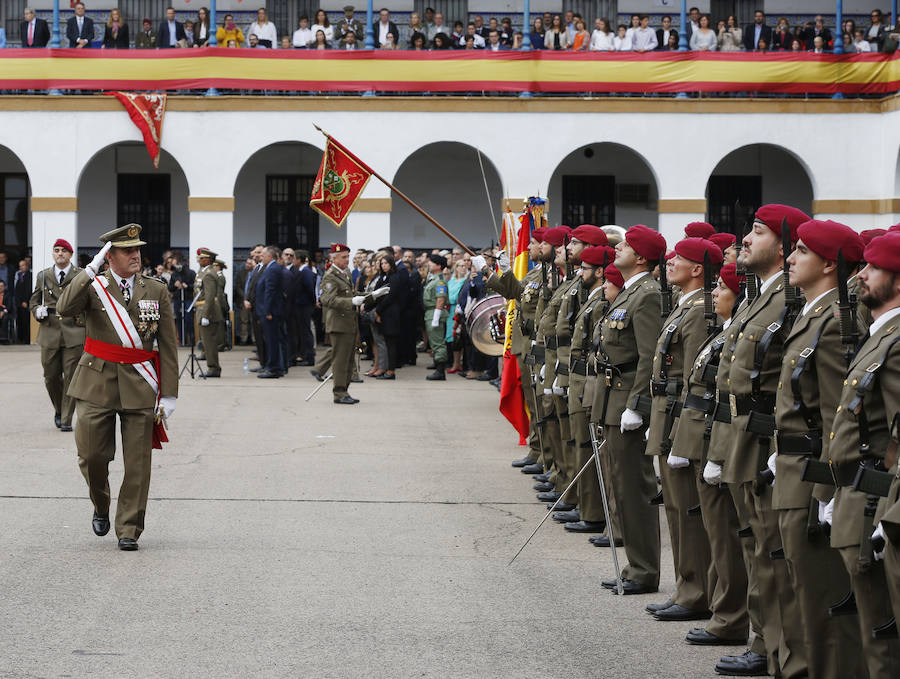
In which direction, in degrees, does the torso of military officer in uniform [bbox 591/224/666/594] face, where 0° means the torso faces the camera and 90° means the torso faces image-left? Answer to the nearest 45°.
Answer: approximately 90°

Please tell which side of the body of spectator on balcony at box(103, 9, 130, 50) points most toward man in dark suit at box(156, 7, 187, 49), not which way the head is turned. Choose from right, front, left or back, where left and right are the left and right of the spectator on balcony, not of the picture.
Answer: left

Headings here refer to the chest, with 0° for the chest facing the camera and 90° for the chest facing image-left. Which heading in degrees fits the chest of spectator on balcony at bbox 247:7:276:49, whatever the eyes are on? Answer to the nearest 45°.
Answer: approximately 0°

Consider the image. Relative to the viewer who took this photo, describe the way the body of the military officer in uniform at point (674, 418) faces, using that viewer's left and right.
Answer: facing to the left of the viewer

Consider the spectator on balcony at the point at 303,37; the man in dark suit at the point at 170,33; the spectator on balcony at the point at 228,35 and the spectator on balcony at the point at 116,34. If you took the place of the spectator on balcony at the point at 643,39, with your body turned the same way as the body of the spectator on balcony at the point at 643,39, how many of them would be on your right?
4

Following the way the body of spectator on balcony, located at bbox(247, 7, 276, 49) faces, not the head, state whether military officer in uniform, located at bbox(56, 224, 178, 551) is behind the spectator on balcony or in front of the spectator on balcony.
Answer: in front

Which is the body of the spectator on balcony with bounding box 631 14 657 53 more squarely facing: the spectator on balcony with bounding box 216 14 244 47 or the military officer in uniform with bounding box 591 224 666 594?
the military officer in uniform

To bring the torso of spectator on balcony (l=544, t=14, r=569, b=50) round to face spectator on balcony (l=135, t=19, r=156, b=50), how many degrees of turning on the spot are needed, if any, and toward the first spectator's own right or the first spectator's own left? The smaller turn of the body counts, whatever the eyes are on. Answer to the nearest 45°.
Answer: approximately 90° to the first spectator's own right

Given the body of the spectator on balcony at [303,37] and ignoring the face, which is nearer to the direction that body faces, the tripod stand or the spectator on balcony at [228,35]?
the tripod stand

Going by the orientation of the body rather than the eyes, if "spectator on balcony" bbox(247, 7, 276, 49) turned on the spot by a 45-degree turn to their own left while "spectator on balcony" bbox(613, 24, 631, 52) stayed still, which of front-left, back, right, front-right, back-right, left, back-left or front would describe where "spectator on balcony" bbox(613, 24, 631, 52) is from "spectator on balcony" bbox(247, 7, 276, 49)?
front-left

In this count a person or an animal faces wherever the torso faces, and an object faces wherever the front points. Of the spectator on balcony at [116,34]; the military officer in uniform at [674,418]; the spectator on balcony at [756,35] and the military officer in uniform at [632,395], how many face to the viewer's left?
2

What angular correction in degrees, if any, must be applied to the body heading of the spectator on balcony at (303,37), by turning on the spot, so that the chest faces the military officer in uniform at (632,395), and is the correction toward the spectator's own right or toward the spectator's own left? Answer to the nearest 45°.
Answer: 0° — they already face them
